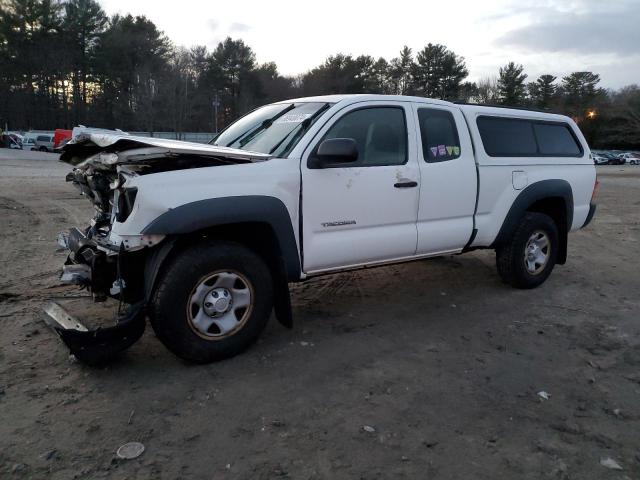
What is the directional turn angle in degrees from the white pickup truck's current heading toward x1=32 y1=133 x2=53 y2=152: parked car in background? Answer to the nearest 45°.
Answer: approximately 90° to its right

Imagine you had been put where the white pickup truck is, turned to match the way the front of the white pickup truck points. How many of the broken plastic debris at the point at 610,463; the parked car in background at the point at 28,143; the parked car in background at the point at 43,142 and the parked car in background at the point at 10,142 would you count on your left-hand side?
1

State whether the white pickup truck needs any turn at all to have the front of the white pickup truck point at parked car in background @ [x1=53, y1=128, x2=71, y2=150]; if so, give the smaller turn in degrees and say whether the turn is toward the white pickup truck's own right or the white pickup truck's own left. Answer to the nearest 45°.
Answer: approximately 90° to the white pickup truck's own right

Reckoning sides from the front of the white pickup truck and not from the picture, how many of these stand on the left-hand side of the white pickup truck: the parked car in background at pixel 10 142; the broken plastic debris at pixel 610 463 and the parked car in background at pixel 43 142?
1

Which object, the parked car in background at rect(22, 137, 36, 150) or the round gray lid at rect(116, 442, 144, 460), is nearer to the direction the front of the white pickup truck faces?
the round gray lid

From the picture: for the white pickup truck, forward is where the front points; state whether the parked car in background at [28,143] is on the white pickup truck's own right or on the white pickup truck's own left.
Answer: on the white pickup truck's own right

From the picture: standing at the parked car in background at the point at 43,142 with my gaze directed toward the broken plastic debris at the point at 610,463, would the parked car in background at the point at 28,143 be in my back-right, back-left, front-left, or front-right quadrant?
back-right

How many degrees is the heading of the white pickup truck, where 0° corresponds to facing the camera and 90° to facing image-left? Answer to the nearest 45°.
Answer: approximately 45°

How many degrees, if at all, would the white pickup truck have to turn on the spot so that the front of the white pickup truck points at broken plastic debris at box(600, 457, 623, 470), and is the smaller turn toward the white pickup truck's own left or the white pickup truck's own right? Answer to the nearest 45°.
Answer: approximately 90° to the white pickup truck's own left

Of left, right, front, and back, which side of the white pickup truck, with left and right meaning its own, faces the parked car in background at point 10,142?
right
